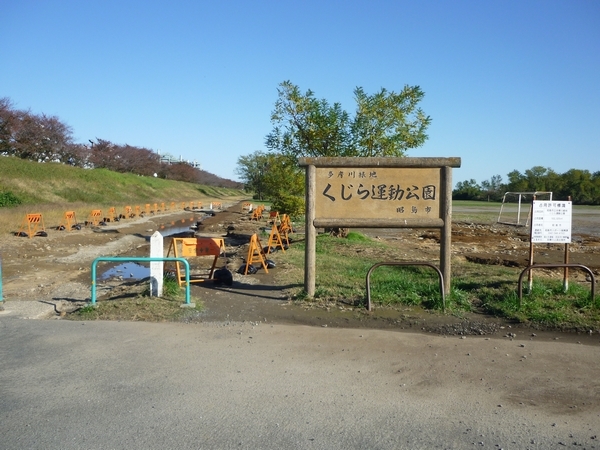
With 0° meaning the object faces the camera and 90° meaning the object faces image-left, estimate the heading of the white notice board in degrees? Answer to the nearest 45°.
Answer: approximately 0°

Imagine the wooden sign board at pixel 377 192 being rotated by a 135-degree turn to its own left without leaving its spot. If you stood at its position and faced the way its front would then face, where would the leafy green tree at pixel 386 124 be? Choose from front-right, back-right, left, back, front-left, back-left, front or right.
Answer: front-left

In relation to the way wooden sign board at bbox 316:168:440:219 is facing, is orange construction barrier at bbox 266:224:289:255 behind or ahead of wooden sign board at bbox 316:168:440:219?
behind

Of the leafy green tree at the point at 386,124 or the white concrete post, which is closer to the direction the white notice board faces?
the white concrete post

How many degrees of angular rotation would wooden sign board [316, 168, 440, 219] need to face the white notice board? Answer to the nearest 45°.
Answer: approximately 90° to its left

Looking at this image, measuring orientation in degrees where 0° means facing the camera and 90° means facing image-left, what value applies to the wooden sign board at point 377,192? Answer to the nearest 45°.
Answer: approximately 0°

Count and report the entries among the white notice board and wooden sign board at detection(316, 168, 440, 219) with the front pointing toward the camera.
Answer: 2

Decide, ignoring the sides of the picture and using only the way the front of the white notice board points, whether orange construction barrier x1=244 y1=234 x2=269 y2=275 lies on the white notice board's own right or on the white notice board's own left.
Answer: on the white notice board's own right

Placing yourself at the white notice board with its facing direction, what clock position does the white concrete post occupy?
The white concrete post is roughly at 2 o'clock from the white notice board.
